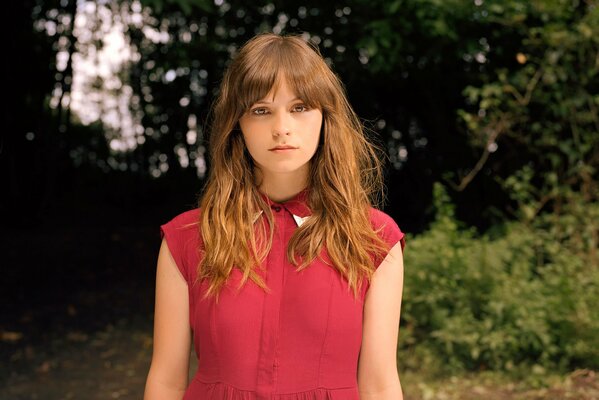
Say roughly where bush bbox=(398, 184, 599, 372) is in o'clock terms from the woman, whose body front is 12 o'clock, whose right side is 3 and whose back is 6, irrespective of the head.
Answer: The bush is roughly at 7 o'clock from the woman.

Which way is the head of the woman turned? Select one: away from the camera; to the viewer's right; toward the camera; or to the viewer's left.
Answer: toward the camera

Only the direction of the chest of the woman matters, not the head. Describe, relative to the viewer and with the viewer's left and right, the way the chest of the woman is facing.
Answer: facing the viewer
